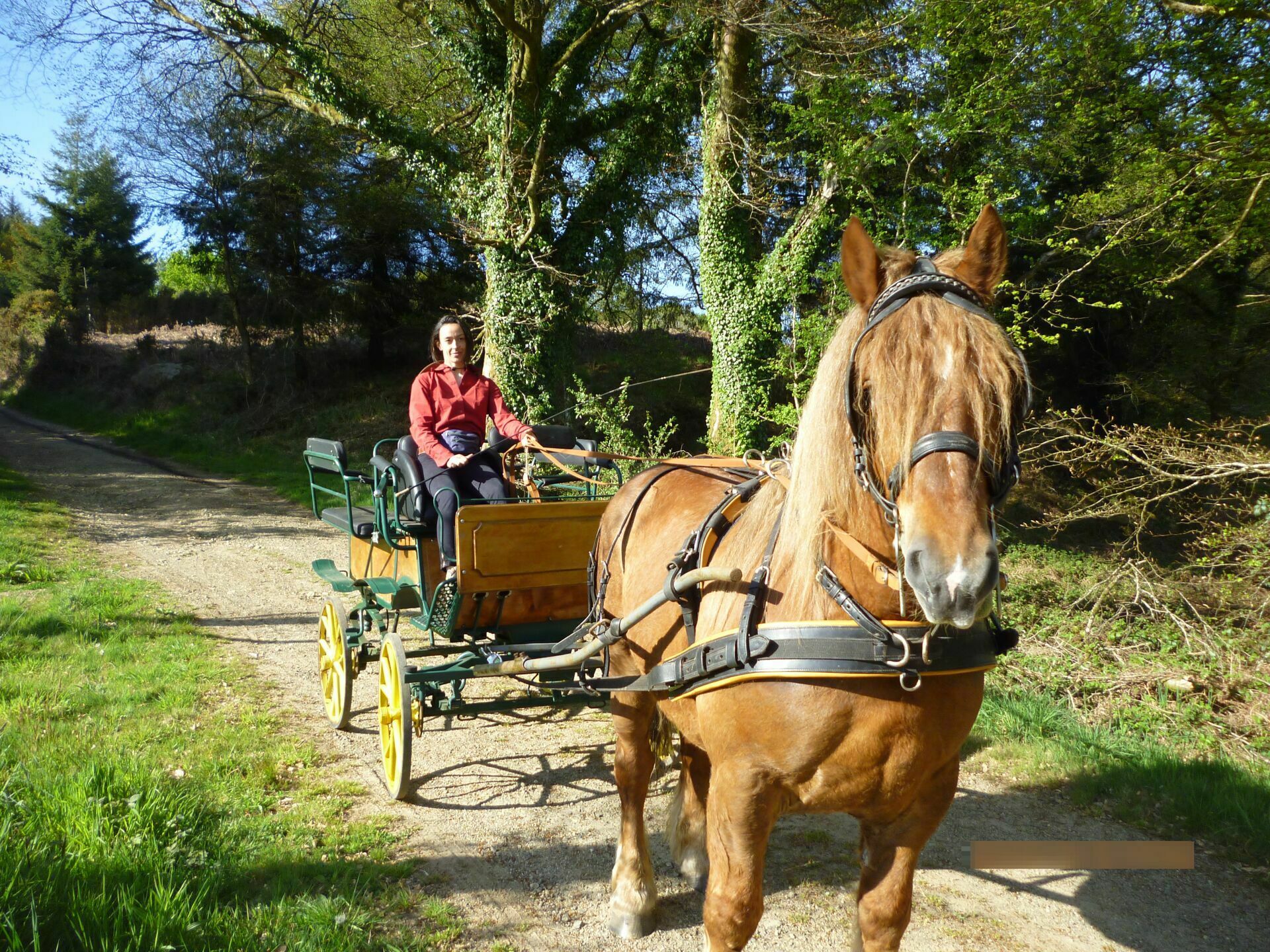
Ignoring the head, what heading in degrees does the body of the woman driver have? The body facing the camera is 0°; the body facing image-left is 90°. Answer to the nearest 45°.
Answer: approximately 0°

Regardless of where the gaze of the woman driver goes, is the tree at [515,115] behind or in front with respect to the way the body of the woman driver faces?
behind

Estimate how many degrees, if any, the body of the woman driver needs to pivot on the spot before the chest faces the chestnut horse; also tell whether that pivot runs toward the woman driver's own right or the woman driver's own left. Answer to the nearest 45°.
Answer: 0° — they already face it

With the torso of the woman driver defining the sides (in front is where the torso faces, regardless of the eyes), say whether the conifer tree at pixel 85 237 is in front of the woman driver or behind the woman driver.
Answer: behind

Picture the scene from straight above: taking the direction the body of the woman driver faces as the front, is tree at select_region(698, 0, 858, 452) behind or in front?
behind
